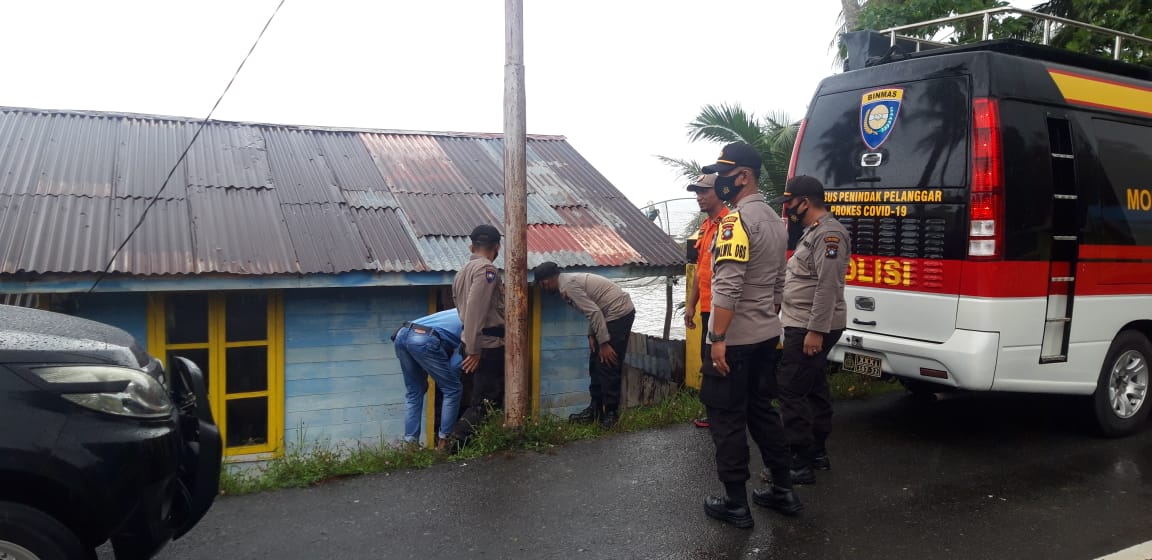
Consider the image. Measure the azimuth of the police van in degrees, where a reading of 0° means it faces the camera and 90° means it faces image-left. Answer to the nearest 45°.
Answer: approximately 225°

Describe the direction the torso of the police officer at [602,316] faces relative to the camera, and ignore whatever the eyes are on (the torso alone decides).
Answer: to the viewer's left

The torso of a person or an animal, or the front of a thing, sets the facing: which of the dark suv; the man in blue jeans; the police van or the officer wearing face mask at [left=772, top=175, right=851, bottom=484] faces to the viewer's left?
the officer wearing face mask

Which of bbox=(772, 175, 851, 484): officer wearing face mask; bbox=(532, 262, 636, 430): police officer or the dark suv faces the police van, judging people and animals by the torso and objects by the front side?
the dark suv

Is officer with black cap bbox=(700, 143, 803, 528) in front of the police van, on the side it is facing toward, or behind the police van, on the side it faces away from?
behind

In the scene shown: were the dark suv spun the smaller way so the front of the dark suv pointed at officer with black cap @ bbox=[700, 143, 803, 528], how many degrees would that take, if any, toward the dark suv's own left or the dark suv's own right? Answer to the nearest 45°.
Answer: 0° — it already faces them

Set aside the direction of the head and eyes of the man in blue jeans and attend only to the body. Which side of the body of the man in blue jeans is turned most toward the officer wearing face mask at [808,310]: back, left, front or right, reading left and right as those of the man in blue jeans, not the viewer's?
right

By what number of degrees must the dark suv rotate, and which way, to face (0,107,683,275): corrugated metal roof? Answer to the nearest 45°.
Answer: approximately 90° to its left

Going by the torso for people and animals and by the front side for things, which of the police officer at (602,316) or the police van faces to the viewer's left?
the police officer

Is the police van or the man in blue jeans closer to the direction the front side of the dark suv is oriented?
the police van

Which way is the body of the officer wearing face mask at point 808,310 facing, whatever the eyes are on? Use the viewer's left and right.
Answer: facing to the left of the viewer

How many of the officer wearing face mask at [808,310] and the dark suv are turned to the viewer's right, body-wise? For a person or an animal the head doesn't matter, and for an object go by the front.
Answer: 1

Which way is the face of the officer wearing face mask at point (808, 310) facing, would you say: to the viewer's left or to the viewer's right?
to the viewer's left

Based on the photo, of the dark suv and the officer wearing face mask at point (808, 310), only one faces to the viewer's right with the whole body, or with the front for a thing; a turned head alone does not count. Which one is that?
the dark suv
